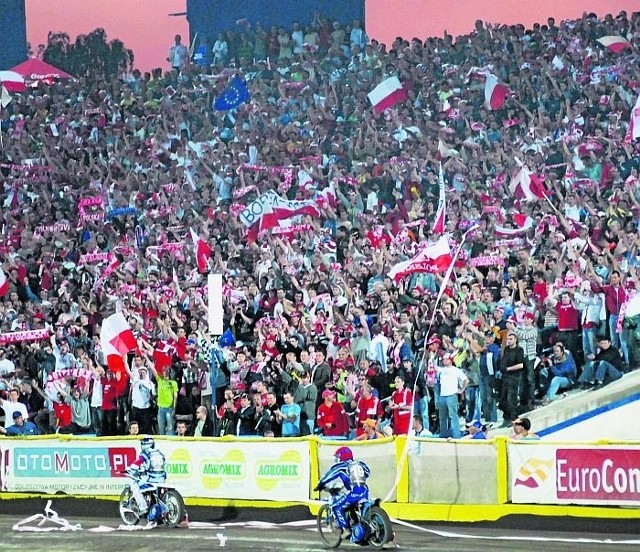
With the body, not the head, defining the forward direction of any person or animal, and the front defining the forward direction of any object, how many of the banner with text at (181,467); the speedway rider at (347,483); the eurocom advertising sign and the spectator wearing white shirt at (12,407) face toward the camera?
3

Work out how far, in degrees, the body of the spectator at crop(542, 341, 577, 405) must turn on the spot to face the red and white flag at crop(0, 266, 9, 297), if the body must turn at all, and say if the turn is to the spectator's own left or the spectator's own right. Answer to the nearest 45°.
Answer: approximately 90° to the spectator's own right

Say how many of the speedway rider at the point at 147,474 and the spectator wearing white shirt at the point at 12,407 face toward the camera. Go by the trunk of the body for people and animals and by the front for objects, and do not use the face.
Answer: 1

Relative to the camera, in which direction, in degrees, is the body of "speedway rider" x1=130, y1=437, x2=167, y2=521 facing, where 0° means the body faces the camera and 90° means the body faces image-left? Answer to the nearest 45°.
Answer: approximately 135°

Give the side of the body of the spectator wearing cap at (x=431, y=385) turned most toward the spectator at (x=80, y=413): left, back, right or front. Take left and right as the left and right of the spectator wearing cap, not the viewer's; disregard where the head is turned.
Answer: right

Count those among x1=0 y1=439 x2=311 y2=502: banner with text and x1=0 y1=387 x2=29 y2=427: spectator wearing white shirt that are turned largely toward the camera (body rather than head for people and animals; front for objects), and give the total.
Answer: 2

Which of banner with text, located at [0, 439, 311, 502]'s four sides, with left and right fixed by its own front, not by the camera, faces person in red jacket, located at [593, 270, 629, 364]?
left

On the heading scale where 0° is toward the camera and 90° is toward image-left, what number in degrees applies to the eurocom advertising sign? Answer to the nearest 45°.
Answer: approximately 0°

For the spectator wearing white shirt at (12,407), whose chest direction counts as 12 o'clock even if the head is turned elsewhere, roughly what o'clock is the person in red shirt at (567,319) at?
The person in red shirt is roughly at 10 o'clock from the spectator wearing white shirt.

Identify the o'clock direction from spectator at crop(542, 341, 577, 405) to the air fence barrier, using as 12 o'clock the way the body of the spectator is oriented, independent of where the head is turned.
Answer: The air fence barrier is roughly at 12 o'clock from the spectator.
